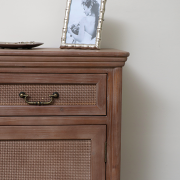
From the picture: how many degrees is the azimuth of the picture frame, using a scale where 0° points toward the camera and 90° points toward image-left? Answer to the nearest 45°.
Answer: approximately 0°

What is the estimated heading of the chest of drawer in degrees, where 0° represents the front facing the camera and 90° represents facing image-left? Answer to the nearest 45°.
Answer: approximately 0°
